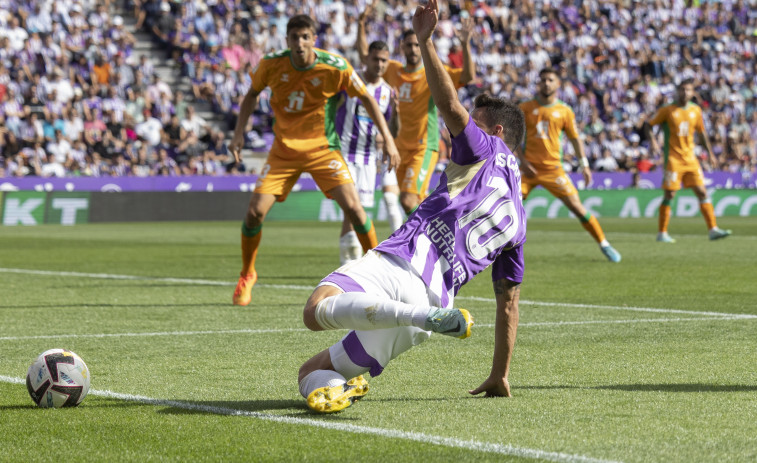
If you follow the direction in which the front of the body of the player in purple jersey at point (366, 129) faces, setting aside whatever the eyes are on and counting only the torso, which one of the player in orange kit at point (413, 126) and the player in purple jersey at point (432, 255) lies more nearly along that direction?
the player in purple jersey

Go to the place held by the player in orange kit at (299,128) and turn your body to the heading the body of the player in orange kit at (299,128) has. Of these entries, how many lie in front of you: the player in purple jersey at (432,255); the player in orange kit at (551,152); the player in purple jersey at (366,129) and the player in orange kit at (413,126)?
1

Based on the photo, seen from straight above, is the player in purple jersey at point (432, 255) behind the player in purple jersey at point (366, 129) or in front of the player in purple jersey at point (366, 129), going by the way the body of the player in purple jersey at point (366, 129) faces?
in front

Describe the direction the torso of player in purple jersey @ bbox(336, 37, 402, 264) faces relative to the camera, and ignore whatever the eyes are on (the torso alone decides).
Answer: toward the camera

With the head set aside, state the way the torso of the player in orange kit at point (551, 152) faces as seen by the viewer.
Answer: toward the camera

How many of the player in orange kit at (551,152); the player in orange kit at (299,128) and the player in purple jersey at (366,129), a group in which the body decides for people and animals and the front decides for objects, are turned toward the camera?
3

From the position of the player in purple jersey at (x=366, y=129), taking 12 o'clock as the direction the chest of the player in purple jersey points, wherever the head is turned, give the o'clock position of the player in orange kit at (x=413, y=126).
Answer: The player in orange kit is roughly at 9 o'clock from the player in purple jersey.

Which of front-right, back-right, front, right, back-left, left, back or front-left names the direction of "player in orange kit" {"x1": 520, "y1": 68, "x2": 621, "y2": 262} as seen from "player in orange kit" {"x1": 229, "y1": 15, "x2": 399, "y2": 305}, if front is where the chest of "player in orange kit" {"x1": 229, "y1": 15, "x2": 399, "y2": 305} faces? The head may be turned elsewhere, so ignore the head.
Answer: back-left

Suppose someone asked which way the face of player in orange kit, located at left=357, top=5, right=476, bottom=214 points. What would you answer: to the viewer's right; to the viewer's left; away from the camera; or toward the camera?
toward the camera

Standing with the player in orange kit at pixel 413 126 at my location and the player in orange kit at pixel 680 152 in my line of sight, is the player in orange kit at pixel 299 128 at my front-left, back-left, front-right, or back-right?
back-right

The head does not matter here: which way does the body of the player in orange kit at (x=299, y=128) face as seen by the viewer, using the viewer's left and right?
facing the viewer

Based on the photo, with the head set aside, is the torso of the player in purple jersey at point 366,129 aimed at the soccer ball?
yes

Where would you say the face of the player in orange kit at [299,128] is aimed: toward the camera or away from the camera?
toward the camera
